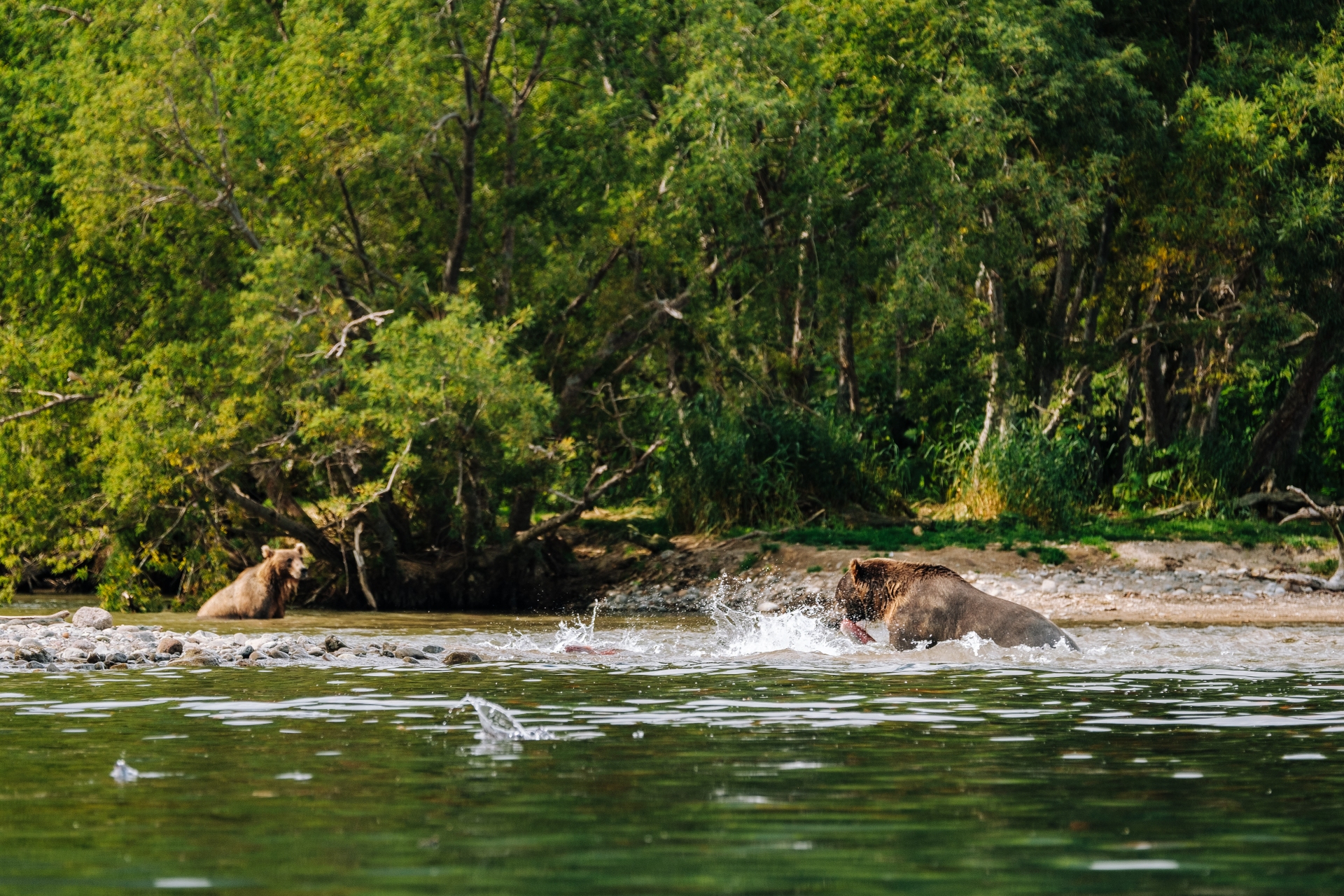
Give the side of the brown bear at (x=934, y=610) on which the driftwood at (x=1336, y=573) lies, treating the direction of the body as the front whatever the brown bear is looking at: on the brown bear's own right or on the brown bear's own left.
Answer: on the brown bear's own right

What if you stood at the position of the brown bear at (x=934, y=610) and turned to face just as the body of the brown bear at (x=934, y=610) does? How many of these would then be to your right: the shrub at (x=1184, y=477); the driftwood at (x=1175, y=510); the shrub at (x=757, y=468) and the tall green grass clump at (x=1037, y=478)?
4

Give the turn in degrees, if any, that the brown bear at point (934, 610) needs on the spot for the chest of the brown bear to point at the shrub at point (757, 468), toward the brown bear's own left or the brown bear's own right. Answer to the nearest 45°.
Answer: approximately 90° to the brown bear's own right

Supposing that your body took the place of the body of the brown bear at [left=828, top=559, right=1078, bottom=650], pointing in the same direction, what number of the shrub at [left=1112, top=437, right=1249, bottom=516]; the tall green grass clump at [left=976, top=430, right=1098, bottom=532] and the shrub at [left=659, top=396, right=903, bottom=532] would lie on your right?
3

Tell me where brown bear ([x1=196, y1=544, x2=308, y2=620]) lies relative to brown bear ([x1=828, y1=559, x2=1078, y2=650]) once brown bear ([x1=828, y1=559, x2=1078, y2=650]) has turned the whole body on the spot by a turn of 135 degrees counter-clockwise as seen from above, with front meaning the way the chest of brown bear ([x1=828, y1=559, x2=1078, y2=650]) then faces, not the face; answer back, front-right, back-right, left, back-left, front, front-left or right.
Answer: back

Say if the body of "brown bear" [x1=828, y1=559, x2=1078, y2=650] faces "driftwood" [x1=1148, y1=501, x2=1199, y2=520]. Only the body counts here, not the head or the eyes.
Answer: no

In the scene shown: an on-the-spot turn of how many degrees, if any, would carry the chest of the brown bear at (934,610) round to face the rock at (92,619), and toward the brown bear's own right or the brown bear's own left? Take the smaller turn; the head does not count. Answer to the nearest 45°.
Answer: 0° — it already faces it

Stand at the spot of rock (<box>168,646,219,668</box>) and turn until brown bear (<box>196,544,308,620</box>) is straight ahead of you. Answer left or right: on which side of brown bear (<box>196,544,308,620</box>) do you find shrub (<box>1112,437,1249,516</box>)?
right

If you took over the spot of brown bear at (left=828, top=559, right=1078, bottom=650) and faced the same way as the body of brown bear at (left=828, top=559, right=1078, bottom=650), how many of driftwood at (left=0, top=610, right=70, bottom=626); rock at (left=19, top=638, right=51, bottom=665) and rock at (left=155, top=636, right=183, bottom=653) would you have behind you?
0

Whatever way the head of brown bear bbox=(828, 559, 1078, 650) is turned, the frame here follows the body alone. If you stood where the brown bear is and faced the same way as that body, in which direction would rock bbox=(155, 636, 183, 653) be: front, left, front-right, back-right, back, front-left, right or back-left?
front

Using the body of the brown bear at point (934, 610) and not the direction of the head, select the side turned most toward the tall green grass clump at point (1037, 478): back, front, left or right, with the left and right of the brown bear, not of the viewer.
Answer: right

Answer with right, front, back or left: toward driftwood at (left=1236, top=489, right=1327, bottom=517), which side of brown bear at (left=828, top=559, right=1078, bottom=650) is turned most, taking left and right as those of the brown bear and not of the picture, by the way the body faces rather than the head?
right

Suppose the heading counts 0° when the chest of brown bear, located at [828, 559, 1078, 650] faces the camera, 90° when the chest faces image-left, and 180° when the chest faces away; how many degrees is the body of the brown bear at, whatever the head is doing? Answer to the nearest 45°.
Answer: approximately 90°
